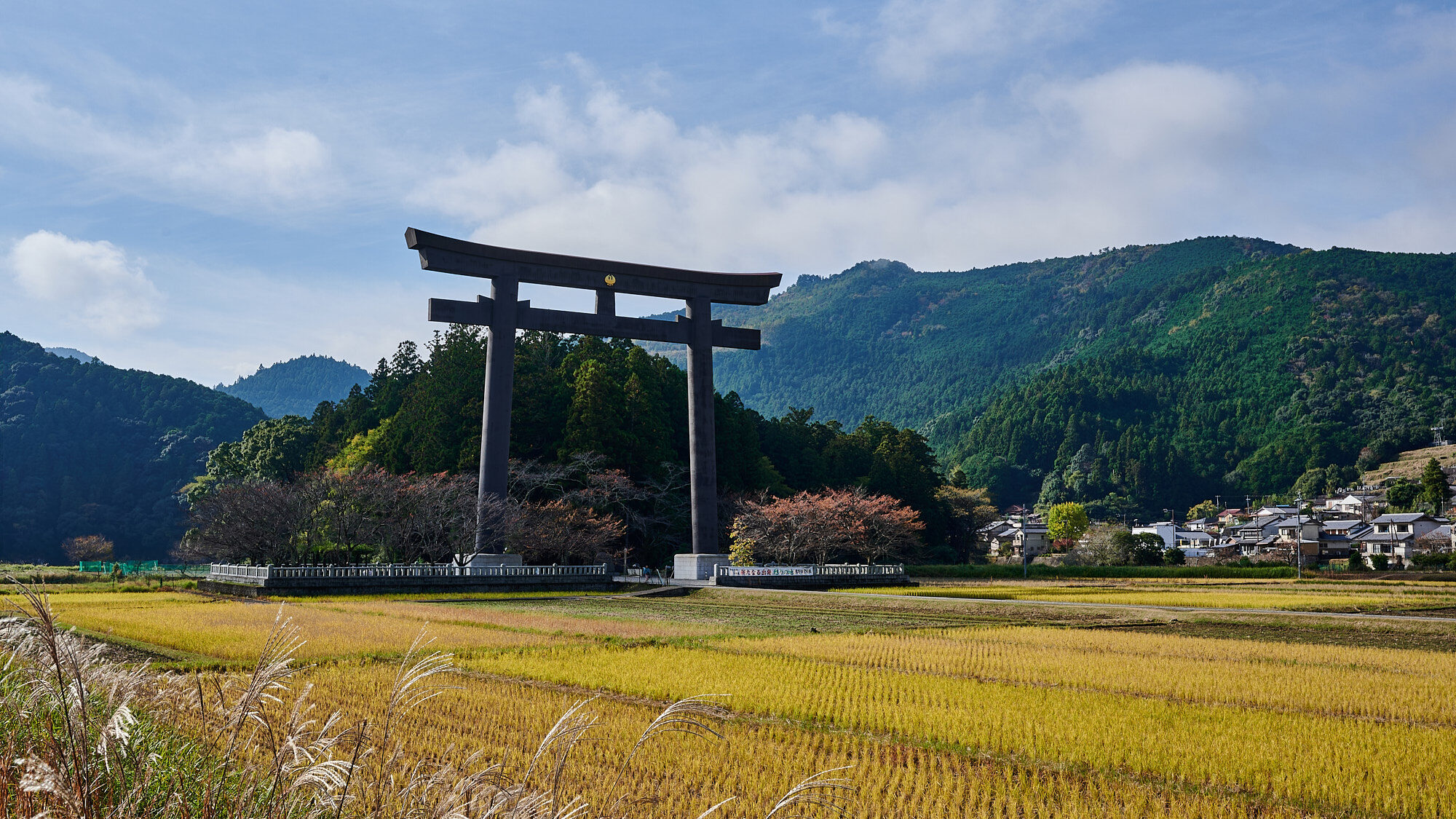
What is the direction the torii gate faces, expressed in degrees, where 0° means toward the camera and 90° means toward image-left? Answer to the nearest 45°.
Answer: approximately 315°

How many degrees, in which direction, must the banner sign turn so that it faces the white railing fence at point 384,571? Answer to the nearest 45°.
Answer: approximately 90° to its right

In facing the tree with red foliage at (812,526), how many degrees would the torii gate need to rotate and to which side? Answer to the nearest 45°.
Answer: approximately 90° to its left

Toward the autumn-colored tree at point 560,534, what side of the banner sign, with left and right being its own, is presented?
right

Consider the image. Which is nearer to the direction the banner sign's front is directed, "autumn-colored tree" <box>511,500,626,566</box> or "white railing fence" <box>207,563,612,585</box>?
the white railing fence

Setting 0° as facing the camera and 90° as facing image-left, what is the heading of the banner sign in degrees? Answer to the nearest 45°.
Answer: approximately 0°
